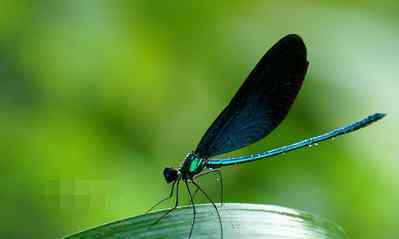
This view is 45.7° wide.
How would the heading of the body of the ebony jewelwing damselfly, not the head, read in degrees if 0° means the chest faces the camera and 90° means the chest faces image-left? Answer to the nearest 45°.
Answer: approximately 90°
